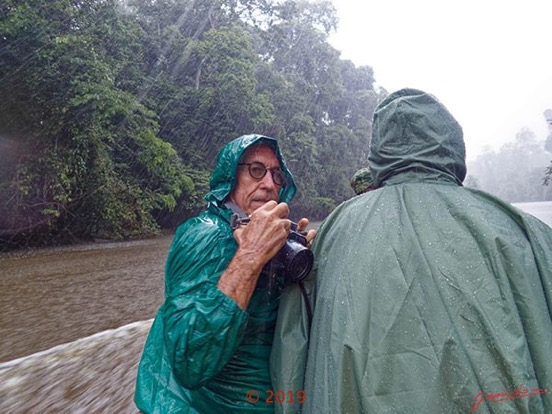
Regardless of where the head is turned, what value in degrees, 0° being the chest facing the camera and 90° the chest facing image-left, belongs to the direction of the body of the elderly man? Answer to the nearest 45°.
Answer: approximately 315°
